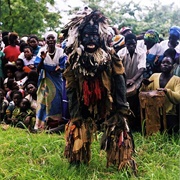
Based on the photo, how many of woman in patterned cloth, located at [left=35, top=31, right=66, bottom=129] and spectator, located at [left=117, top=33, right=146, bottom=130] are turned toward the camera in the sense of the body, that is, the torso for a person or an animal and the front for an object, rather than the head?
2

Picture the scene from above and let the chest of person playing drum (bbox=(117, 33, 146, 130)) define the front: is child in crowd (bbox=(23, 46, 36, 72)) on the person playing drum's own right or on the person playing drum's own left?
on the person playing drum's own right

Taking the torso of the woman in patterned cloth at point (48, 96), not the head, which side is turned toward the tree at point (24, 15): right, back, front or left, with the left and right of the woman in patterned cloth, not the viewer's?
back

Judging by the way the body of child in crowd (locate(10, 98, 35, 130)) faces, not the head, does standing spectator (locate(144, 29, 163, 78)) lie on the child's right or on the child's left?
on the child's left

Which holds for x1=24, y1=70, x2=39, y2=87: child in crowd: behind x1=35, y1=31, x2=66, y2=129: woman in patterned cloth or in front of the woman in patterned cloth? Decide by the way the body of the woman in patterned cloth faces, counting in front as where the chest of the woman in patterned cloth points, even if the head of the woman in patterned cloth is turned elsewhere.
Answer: behind

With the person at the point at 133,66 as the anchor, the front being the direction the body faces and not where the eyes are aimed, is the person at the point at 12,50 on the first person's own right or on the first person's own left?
on the first person's own right

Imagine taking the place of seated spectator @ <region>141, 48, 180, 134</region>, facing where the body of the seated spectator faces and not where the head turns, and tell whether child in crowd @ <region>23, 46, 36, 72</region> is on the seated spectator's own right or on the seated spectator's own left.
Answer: on the seated spectator's own right

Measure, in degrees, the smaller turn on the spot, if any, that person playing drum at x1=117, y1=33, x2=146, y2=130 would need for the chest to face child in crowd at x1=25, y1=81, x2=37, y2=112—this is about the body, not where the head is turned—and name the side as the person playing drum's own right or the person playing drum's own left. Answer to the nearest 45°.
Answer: approximately 90° to the person playing drum's own right

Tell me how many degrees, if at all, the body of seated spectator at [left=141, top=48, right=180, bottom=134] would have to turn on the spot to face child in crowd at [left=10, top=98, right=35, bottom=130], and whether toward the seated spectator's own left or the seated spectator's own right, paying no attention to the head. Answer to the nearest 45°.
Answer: approximately 45° to the seated spectator's own right
